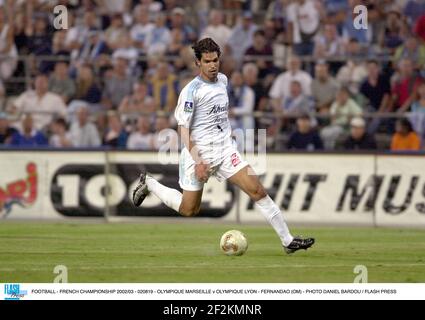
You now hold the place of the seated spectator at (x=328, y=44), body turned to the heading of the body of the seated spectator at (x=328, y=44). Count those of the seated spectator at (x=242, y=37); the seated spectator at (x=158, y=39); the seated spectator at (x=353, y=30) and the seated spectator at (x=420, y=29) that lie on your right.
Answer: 2

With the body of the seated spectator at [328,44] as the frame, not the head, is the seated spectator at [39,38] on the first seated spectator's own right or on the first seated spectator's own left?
on the first seated spectator's own right

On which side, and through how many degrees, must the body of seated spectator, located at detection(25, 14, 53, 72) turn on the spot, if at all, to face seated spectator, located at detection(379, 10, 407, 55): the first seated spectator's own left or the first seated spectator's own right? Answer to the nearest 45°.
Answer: approximately 90° to the first seated spectator's own left

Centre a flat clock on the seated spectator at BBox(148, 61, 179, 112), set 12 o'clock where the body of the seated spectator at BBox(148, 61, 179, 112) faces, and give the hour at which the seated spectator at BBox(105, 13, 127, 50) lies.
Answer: the seated spectator at BBox(105, 13, 127, 50) is roughly at 5 o'clock from the seated spectator at BBox(148, 61, 179, 112).

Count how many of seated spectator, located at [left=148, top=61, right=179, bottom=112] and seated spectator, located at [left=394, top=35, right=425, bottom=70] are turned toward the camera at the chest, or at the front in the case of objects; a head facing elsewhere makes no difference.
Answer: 2

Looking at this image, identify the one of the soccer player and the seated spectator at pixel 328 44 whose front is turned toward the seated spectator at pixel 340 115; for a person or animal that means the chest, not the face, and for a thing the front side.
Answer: the seated spectator at pixel 328 44

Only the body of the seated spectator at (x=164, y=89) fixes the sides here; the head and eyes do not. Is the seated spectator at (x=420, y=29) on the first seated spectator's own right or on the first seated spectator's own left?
on the first seated spectator's own left

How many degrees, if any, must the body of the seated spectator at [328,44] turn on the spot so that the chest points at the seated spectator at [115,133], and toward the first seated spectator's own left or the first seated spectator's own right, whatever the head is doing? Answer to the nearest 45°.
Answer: approximately 45° to the first seated spectator's own right
